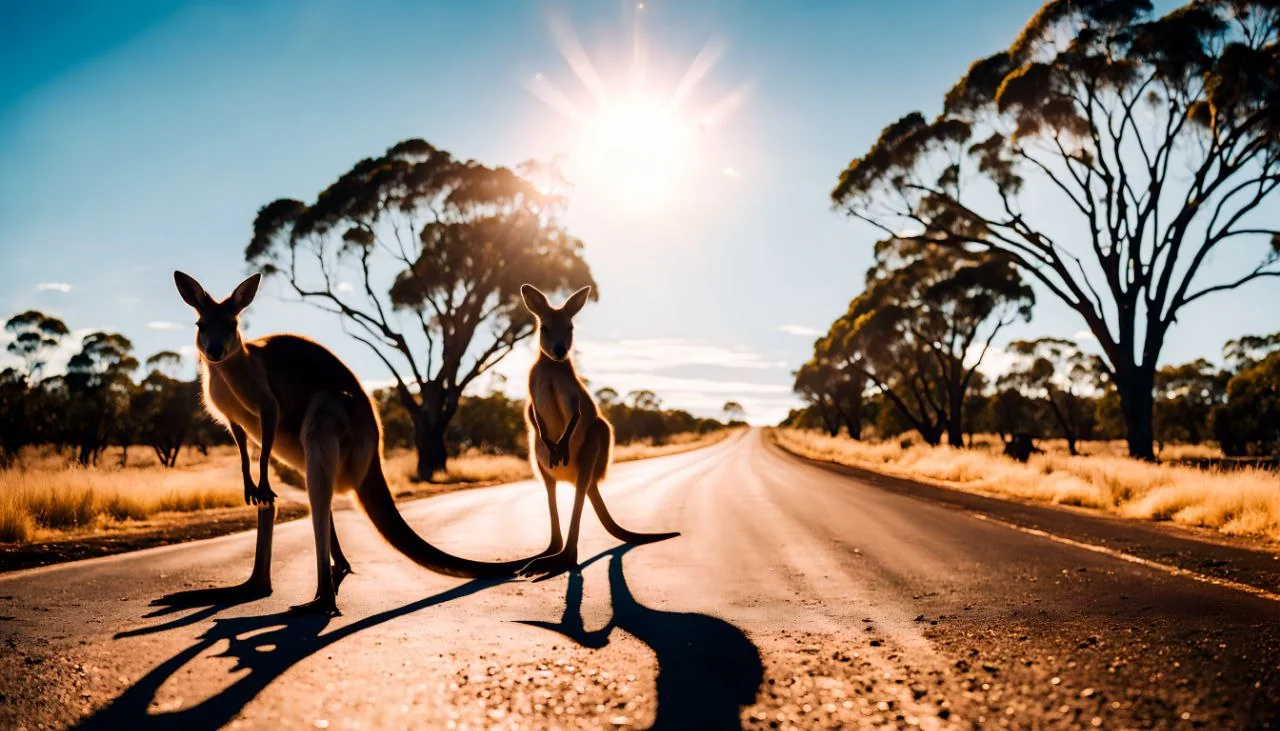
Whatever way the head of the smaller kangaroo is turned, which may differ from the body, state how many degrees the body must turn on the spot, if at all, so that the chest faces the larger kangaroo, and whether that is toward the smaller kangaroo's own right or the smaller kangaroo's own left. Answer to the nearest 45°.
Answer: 0° — it already faces it

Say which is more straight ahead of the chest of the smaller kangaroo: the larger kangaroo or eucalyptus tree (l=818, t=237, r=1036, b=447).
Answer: the larger kangaroo

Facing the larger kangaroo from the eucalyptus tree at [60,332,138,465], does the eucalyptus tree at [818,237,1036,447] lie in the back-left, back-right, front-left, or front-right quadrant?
front-left

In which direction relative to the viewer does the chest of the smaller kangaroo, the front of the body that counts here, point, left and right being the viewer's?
facing the viewer and to the left of the viewer

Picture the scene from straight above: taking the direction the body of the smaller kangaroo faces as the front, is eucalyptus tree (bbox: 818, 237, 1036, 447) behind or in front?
behind

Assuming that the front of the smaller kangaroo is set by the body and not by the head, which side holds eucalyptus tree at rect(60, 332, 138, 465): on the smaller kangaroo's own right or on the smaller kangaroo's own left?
on the smaller kangaroo's own right
